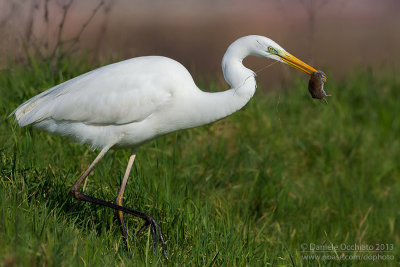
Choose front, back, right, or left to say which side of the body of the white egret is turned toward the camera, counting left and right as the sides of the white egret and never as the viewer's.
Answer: right
